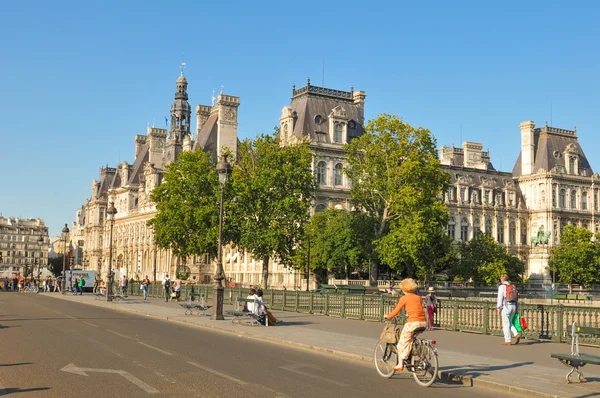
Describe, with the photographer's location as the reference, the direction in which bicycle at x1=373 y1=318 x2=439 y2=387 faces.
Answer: facing away from the viewer and to the left of the viewer

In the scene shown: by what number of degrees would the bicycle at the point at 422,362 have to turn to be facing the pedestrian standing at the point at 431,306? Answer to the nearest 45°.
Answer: approximately 45° to its right

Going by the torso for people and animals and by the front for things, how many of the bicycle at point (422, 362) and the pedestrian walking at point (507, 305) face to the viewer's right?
0

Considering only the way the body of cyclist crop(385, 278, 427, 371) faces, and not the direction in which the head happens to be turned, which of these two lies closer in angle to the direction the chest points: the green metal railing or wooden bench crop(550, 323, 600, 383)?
the green metal railing
